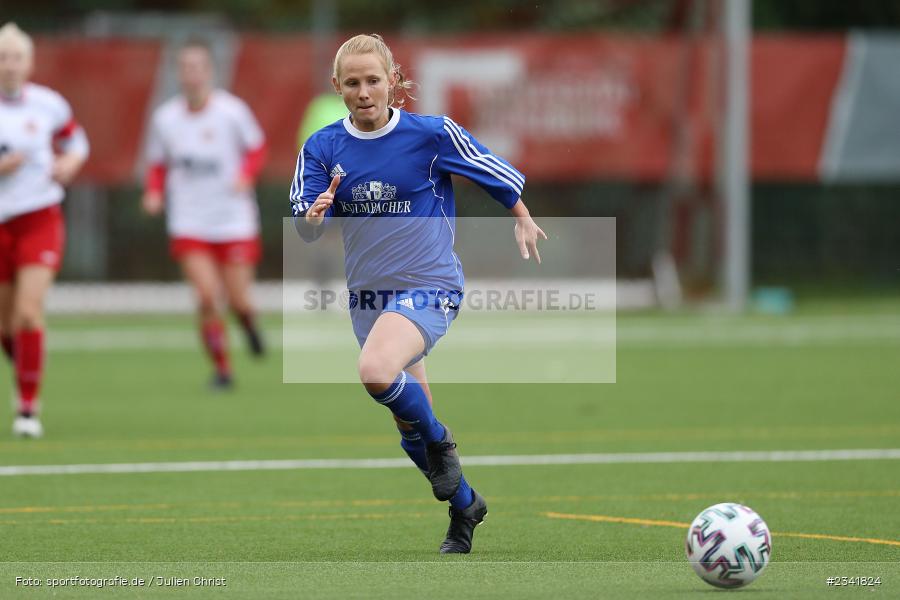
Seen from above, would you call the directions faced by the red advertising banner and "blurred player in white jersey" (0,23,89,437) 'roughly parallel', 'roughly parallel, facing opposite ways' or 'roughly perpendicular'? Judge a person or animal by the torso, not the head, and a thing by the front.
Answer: roughly parallel

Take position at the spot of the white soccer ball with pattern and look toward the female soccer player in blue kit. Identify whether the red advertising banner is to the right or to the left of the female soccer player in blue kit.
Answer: right

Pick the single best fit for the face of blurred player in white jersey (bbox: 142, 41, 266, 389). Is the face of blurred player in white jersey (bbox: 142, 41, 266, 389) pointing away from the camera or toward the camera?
toward the camera

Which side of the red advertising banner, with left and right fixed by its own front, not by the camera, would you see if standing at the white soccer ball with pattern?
front

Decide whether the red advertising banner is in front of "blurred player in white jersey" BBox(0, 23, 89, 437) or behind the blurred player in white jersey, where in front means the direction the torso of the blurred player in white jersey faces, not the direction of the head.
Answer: behind

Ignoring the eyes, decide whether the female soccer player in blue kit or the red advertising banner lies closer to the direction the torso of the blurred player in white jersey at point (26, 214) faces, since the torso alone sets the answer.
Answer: the female soccer player in blue kit

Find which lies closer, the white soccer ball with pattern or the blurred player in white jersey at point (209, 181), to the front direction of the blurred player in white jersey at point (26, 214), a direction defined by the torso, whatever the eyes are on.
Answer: the white soccer ball with pattern

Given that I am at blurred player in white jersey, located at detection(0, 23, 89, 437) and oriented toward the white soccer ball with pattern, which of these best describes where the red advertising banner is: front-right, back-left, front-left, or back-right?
back-left

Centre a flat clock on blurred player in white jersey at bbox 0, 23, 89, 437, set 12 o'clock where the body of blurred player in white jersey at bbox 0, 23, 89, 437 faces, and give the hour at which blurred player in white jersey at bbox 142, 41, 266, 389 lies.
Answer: blurred player in white jersey at bbox 142, 41, 266, 389 is roughly at 7 o'clock from blurred player in white jersey at bbox 0, 23, 89, 437.

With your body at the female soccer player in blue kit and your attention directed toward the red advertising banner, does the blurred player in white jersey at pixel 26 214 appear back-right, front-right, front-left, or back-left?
front-left

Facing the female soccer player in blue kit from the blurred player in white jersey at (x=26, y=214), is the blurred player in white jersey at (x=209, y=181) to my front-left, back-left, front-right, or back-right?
back-left

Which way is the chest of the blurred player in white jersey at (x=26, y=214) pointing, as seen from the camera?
toward the camera

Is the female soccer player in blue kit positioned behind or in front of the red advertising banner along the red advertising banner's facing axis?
in front

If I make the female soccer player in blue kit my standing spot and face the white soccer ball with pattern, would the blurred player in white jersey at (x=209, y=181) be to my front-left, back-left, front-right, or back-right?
back-left

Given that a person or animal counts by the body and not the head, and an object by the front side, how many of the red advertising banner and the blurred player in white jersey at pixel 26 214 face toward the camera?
2

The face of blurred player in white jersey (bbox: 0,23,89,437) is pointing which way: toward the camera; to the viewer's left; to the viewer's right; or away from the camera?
toward the camera

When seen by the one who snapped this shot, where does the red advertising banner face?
facing the viewer
